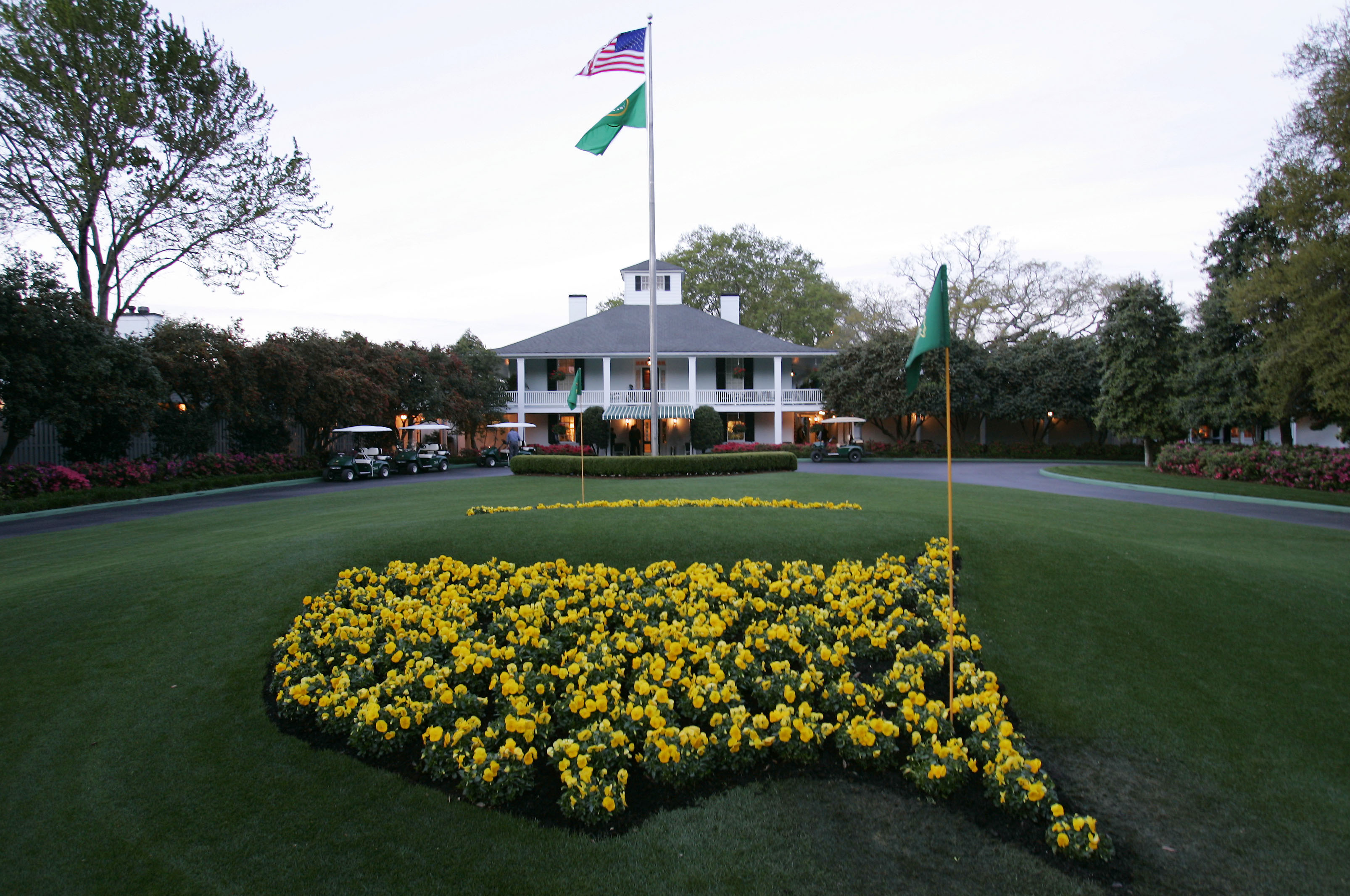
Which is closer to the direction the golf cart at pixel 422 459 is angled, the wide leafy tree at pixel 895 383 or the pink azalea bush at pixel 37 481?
the pink azalea bush

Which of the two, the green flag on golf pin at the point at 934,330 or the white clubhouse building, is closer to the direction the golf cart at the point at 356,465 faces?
the green flag on golf pin

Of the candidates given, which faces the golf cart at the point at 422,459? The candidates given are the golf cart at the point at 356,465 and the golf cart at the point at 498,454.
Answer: the golf cart at the point at 498,454

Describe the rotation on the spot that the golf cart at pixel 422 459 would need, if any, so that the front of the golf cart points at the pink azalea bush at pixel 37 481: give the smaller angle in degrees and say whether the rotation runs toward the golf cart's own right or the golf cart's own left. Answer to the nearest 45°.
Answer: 0° — it already faces it

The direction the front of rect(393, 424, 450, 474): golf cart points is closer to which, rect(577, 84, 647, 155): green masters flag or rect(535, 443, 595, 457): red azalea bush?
the green masters flag

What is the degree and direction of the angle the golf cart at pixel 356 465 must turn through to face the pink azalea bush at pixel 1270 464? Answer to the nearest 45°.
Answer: approximately 90° to its left

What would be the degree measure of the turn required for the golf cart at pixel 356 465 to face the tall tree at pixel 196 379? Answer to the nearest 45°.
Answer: approximately 45° to its right

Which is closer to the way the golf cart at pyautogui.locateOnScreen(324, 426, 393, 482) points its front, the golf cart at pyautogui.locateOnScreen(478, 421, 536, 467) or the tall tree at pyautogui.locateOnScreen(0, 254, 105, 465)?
the tall tree

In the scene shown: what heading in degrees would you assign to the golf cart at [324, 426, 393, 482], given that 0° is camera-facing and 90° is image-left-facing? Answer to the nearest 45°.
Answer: approximately 45°
